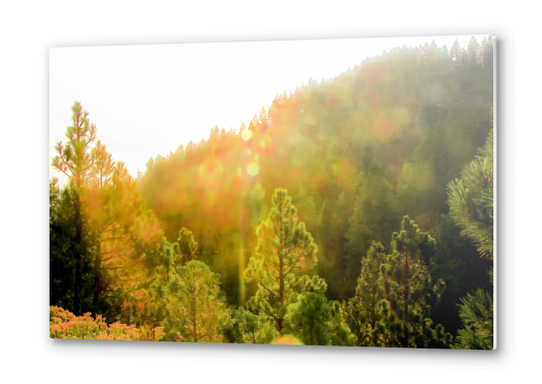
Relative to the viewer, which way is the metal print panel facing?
toward the camera
